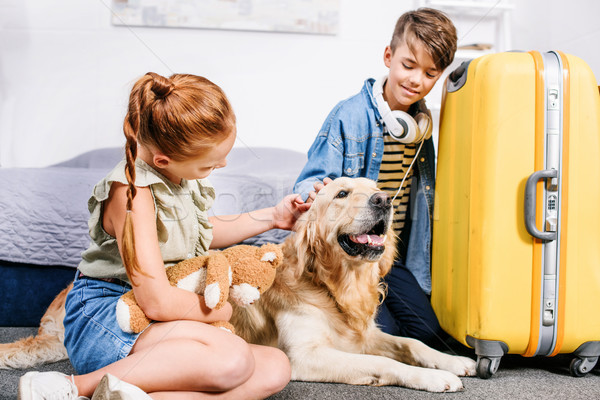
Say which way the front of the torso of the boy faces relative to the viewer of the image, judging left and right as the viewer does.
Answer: facing the viewer and to the right of the viewer

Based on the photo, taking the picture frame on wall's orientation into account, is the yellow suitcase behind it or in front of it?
in front

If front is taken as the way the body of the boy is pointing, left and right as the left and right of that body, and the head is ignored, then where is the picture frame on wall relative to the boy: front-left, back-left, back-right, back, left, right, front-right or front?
back

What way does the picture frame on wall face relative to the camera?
toward the camera

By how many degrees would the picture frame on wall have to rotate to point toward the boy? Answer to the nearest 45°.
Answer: approximately 45° to its left

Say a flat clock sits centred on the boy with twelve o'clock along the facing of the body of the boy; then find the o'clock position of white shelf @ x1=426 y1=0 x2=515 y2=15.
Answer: The white shelf is roughly at 8 o'clock from the boy.

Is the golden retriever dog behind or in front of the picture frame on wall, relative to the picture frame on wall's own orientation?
in front

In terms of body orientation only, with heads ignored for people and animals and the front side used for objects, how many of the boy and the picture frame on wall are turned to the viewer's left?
0

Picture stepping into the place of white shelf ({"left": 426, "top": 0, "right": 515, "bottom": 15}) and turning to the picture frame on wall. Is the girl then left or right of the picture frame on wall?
left

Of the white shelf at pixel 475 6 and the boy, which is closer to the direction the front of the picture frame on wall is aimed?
the boy

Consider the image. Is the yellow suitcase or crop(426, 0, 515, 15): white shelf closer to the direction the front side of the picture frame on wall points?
the yellow suitcase

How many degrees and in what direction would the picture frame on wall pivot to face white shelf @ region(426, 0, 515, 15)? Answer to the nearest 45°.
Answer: approximately 90° to its left

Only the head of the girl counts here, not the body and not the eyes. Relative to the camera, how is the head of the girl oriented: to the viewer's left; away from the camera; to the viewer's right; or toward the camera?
to the viewer's right

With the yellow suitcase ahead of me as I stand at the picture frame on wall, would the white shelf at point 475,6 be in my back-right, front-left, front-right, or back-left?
front-left

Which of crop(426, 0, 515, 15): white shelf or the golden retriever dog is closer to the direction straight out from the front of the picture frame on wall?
the golden retriever dog

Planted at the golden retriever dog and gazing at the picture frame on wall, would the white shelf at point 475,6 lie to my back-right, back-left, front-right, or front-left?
front-right
